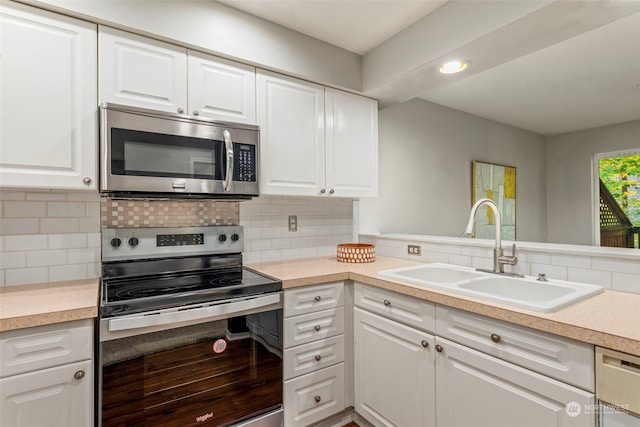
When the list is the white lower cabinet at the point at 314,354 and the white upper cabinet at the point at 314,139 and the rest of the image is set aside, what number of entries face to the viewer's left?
0

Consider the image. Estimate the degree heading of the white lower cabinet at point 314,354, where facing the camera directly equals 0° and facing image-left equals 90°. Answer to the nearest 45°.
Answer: approximately 315°

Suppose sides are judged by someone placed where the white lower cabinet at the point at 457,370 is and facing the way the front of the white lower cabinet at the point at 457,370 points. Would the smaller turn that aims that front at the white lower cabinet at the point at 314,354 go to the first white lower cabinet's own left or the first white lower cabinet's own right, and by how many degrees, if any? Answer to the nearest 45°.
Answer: approximately 45° to the first white lower cabinet's own right

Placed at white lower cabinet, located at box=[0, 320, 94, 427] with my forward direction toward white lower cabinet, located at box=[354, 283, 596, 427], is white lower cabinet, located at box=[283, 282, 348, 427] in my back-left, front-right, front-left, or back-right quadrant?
front-left

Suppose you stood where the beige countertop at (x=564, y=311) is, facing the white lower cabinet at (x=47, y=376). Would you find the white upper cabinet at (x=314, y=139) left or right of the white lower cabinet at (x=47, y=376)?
right

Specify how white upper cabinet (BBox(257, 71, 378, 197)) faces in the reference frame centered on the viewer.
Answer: facing the viewer and to the right of the viewer

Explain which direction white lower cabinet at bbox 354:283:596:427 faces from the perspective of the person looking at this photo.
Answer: facing the viewer and to the left of the viewer

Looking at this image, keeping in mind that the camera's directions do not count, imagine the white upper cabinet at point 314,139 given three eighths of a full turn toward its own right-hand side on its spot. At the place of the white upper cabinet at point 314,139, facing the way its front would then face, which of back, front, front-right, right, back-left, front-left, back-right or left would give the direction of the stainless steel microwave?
front-left
